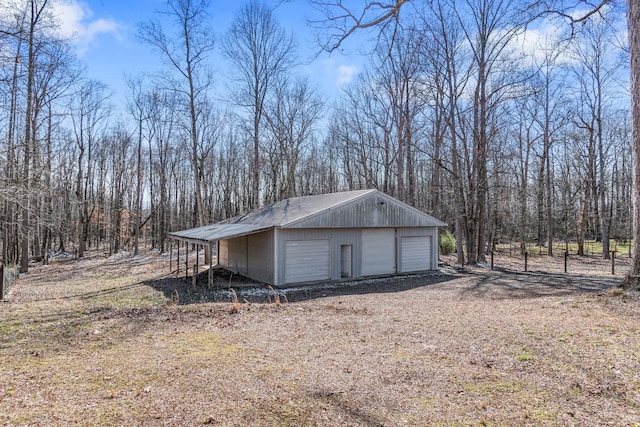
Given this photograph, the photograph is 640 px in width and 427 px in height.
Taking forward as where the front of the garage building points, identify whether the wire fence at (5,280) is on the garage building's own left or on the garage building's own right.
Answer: on the garage building's own right

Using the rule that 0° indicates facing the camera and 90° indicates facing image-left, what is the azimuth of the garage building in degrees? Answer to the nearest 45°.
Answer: approximately 315°

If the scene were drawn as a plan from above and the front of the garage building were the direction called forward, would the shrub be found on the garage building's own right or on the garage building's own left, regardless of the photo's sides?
on the garage building's own left

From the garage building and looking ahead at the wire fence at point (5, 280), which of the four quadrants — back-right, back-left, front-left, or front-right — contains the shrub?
back-right
